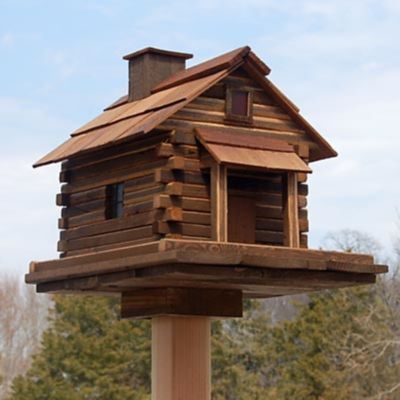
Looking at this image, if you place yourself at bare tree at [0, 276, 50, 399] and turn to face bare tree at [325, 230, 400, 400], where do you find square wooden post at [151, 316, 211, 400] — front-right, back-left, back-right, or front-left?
front-right

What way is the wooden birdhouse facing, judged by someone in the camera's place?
facing the viewer and to the right of the viewer

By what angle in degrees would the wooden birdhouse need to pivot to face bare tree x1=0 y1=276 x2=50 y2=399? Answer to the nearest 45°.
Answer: approximately 135° to its left

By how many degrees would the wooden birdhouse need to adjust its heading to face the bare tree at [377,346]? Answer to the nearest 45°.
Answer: approximately 135° to its left

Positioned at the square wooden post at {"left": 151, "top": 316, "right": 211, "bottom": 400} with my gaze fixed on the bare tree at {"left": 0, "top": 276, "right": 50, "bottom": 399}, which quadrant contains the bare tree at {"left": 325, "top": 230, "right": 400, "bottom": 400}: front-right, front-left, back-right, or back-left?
front-right
